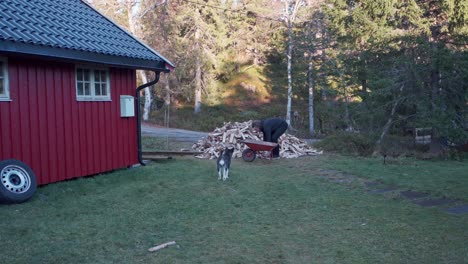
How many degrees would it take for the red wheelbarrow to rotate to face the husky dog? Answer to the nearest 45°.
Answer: approximately 90° to its left

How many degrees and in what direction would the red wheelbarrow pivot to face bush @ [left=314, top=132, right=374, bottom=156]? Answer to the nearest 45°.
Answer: approximately 135° to its right

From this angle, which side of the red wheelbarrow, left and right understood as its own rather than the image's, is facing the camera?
left

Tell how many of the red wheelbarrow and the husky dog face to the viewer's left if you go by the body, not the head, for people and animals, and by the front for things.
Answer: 1

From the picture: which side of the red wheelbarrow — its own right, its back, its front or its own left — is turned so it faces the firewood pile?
right

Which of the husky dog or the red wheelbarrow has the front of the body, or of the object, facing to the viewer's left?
the red wheelbarrow

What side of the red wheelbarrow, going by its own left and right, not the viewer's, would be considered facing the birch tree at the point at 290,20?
right

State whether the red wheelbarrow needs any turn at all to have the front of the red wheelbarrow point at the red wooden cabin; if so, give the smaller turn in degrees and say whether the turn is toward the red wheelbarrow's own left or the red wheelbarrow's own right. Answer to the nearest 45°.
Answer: approximately 45° to the red wheelbarrow's own left
